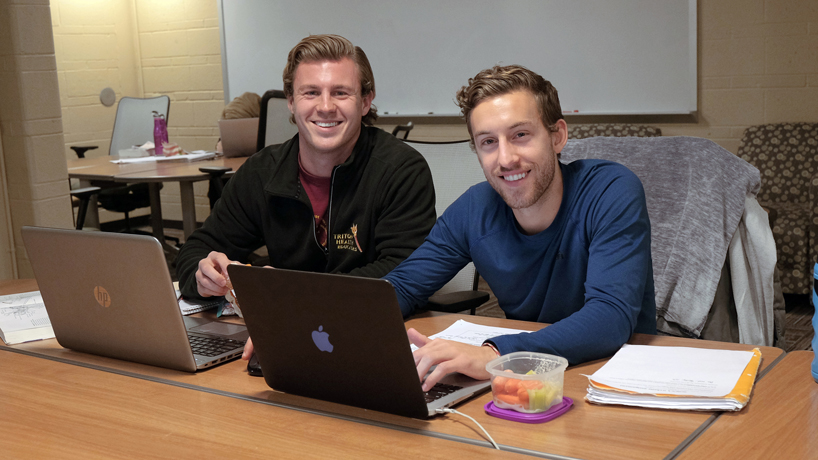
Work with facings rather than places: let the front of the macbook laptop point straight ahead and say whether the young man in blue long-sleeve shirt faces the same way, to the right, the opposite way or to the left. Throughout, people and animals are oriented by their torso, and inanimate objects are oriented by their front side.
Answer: the opposite way

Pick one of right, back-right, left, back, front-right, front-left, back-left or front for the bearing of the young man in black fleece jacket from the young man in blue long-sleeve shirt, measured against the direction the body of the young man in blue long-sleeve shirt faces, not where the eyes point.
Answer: right

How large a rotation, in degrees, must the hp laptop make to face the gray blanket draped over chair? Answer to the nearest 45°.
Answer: approximately 45° to its right

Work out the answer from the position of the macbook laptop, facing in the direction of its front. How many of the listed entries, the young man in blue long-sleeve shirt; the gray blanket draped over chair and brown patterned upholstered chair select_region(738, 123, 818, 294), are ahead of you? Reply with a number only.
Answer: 3

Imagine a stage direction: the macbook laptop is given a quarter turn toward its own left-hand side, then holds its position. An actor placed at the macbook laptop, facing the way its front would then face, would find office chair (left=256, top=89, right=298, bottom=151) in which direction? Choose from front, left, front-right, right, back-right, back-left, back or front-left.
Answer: front-right

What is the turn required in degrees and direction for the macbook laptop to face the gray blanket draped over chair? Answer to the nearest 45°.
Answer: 0° — it already faces it

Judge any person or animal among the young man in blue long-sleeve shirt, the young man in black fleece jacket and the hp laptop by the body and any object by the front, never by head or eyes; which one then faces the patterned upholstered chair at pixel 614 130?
the hp laptop

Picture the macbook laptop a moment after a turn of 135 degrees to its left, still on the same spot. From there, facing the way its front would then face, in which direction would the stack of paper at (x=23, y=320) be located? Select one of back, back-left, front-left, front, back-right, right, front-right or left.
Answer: front-right

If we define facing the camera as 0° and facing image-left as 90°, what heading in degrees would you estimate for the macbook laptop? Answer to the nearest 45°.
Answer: approximately 225°

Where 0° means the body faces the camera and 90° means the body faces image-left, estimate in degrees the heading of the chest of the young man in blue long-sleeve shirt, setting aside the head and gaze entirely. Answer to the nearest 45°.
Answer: approximately 45°

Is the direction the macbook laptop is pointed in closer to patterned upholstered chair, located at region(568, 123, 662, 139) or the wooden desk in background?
the patterned upholstered chair

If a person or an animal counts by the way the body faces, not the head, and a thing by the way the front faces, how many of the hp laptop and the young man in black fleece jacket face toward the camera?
1

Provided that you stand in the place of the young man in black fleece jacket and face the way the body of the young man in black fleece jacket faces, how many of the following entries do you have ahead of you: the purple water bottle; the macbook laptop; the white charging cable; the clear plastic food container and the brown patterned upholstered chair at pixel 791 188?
3

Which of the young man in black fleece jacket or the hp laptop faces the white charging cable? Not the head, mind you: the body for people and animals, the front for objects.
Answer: the young man in black fleece jacket
